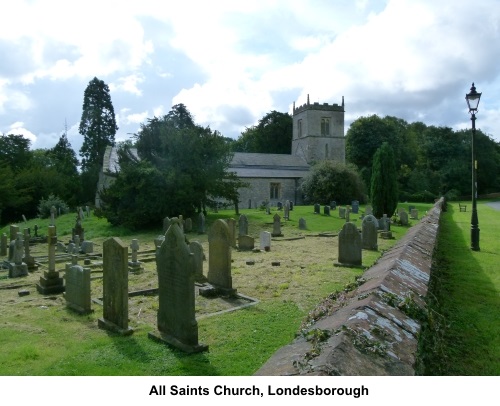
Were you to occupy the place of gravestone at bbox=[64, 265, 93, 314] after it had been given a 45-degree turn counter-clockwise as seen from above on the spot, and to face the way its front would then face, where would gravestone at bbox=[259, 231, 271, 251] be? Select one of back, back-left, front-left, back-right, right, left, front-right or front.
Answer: back-left

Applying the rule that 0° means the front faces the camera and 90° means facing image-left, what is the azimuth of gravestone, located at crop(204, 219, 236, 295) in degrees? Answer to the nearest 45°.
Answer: approximately 45°

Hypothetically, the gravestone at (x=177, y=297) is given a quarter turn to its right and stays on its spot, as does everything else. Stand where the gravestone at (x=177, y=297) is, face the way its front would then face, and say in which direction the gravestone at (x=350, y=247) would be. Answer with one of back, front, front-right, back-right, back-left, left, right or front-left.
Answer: right

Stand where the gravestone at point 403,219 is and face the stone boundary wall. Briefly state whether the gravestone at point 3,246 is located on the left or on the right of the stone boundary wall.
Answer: right

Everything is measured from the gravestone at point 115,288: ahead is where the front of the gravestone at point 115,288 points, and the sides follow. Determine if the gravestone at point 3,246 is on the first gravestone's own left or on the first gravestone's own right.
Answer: on the first gravestone's own right

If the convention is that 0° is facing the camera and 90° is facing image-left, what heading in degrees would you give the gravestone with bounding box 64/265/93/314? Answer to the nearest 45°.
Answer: approximately 45°

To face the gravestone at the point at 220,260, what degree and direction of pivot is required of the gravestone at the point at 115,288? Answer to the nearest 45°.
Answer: approximately 180°

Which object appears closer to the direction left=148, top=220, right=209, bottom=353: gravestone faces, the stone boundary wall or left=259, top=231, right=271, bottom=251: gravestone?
the stone boundary wall

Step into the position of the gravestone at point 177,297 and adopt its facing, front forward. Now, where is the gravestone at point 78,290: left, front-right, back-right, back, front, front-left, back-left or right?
right

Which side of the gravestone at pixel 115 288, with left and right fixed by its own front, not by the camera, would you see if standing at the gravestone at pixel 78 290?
right
